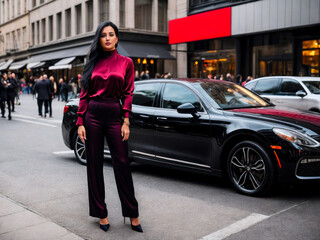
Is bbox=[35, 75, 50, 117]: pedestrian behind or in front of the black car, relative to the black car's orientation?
behind

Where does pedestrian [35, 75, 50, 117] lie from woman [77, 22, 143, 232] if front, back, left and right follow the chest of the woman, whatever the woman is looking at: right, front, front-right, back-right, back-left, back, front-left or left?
back
